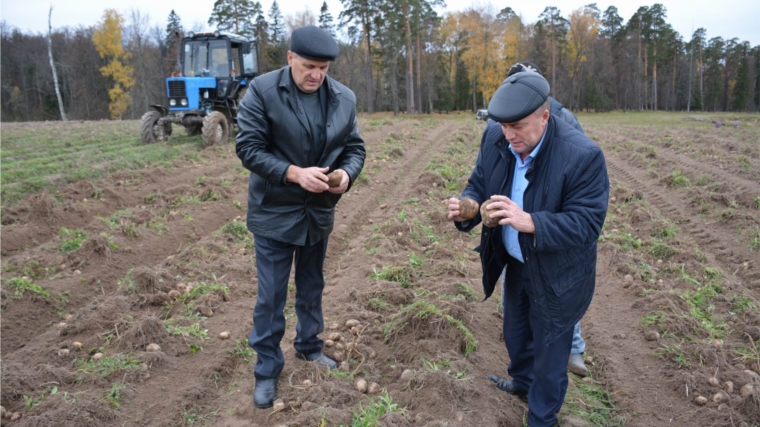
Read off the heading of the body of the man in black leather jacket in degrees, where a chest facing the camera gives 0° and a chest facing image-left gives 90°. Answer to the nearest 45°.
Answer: approximately 315°

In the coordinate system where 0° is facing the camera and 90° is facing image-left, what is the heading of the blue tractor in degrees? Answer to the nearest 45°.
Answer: approximately 45°

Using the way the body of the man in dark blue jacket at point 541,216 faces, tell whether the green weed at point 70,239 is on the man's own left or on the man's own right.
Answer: on the man's own right

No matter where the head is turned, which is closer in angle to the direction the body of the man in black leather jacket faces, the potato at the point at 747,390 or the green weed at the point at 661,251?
the potato

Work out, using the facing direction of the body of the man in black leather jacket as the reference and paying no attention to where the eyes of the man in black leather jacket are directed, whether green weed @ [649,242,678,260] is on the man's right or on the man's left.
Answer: on the man's left

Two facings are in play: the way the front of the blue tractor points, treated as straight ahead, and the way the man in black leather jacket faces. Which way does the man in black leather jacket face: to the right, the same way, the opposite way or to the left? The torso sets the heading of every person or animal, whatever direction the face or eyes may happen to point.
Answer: to the left
